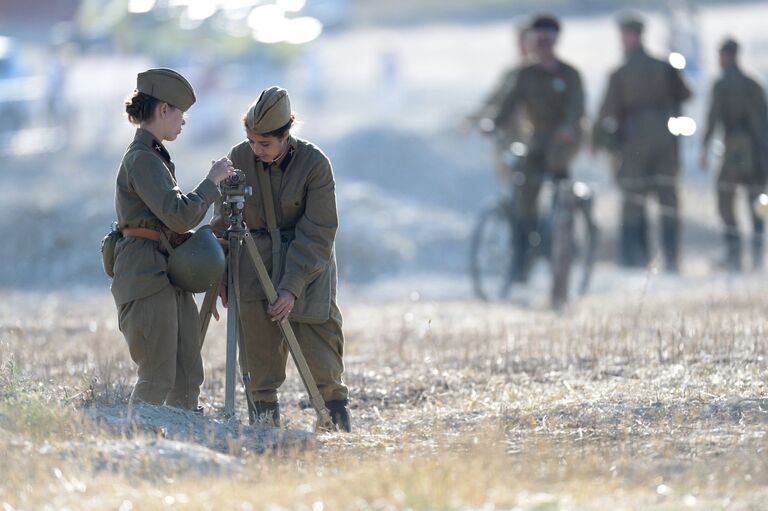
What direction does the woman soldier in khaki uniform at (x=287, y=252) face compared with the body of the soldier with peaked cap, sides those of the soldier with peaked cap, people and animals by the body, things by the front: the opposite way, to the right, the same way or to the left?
the same way

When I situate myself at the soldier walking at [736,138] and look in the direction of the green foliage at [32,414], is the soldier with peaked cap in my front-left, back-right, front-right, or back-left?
front-right

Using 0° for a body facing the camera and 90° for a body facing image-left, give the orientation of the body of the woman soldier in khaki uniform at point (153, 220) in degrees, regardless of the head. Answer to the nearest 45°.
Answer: approximately 270°

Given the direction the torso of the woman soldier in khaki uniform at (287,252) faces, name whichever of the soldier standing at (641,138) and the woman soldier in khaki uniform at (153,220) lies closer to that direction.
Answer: the woman soldier in khaki uniform

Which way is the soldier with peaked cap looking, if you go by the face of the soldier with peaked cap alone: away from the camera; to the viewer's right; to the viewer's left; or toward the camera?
toward the camera

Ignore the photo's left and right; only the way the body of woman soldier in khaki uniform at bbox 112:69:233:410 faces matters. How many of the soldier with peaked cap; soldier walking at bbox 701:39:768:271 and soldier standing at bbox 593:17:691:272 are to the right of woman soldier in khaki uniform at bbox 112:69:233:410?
0

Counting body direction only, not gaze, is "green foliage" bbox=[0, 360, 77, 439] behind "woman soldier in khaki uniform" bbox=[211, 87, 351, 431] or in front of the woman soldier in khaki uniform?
in front

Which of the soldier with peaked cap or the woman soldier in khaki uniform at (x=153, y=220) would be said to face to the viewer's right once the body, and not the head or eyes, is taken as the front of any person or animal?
the woman soldier in khaki uniform

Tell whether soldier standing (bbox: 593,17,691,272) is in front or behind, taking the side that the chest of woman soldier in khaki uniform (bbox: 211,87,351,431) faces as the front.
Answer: behind

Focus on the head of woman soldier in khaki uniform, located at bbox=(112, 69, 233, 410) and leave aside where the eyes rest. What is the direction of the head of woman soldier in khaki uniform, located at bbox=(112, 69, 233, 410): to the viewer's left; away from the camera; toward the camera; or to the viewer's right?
to the viewer's right

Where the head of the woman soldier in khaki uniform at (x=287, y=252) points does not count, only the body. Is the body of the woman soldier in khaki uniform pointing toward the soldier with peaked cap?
no

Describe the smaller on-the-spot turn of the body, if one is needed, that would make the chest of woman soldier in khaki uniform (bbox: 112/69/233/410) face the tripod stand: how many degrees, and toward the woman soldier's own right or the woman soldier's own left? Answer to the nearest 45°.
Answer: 0° — they already face it

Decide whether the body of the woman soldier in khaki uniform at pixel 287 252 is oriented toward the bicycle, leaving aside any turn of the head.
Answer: no

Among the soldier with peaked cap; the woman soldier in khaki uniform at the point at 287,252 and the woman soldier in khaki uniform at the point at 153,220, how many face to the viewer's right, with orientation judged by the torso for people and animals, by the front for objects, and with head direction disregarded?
1

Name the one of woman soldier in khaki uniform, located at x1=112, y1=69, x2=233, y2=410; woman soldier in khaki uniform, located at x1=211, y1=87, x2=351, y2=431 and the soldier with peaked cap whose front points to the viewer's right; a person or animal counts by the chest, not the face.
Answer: woman soldier in khaki uniform, located at x1=112, y1=69, x2=233, y2=410
